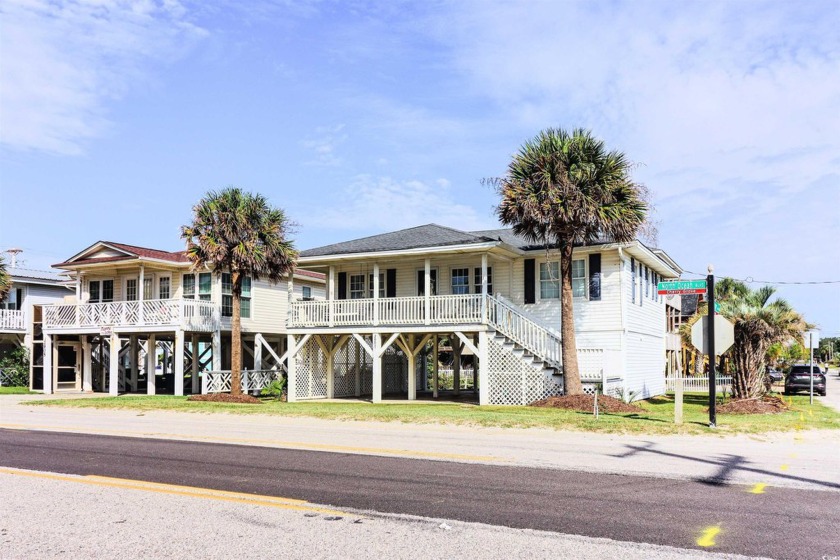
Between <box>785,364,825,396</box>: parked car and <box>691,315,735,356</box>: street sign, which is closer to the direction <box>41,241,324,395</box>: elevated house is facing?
the street sign

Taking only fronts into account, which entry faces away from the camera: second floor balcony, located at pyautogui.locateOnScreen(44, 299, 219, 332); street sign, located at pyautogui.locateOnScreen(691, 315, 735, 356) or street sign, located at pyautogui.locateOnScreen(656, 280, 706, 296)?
street sign, located at pyautogui.locateOnScreen(691, 315, 735, 356)

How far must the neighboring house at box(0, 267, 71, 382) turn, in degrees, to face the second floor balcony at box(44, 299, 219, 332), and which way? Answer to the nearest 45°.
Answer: approximately 45° to its left

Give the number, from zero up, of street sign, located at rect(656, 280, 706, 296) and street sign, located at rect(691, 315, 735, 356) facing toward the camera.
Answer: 1

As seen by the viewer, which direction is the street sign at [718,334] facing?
away from the camera

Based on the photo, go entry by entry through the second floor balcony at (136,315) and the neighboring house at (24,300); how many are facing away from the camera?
0

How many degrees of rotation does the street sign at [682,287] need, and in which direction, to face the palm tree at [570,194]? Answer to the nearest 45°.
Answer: approximately 135° to its right

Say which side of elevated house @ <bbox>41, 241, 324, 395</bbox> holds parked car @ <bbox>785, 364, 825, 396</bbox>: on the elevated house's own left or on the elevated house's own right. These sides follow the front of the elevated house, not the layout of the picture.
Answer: on the elevated house's own left

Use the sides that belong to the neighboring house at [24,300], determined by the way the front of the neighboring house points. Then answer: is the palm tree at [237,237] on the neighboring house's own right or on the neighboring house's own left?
on the neighboring house's own left

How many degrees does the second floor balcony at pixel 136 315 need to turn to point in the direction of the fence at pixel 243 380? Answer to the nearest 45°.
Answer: approximately 90° to its left

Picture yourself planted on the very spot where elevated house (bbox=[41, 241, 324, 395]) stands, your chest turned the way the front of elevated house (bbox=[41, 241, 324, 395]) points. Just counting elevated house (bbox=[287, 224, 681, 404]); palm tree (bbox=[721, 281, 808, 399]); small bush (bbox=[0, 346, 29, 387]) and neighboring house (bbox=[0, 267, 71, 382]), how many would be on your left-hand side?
2

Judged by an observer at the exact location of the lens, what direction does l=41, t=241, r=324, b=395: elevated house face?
facing the viewer and to the left of the viewer

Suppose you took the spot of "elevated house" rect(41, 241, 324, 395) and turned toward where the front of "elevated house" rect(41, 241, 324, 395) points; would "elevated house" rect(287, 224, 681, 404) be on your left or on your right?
on your left

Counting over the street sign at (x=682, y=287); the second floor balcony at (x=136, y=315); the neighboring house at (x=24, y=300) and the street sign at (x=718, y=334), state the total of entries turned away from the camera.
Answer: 1

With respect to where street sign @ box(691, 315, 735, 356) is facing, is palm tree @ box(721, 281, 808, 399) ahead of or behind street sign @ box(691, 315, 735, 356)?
ahead

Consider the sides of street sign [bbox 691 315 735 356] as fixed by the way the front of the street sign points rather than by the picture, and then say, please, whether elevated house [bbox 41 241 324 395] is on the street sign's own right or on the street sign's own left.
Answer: on the street sign's own left

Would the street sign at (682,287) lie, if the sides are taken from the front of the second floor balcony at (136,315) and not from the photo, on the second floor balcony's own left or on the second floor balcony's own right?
on the second floor balcony's own left
